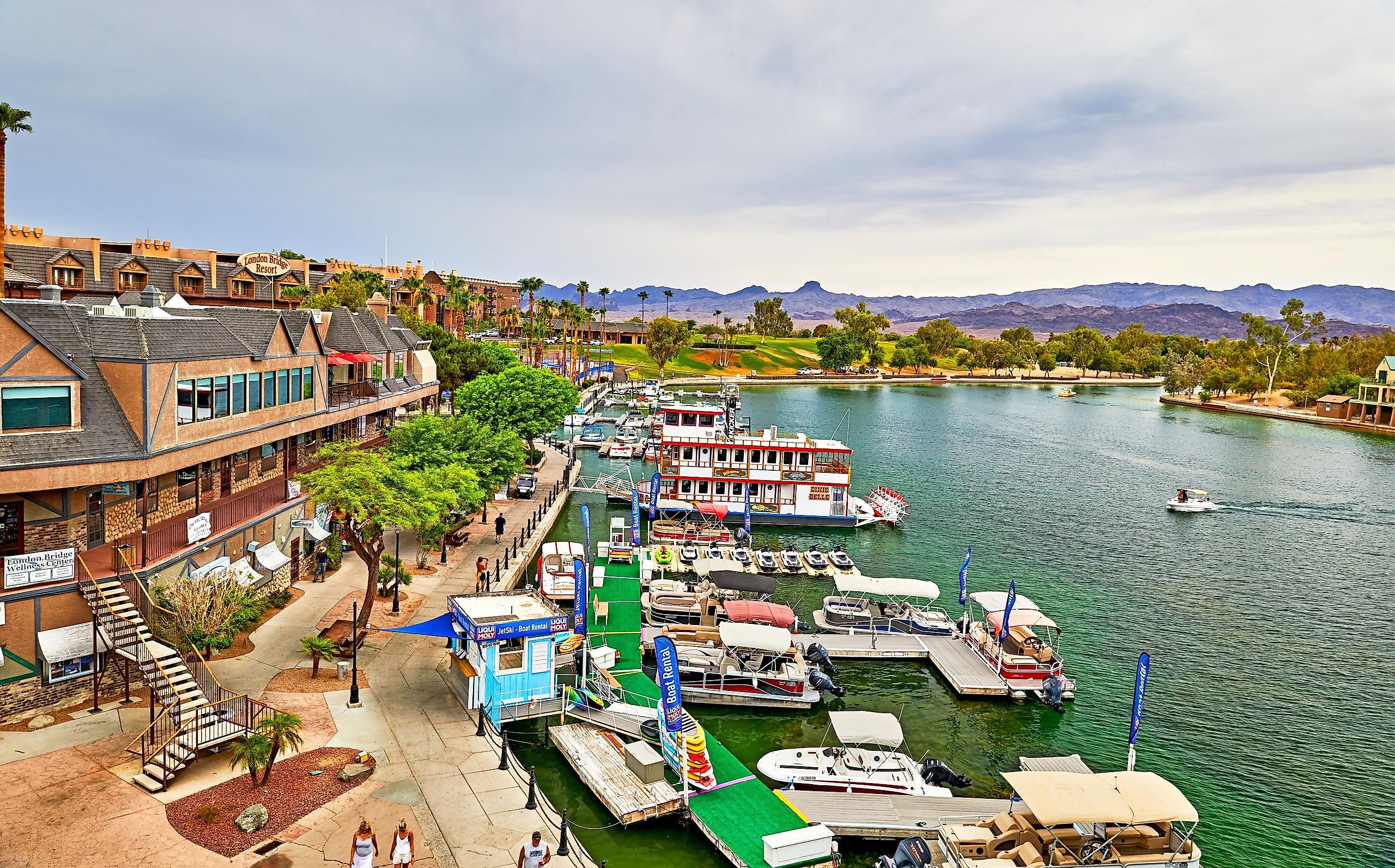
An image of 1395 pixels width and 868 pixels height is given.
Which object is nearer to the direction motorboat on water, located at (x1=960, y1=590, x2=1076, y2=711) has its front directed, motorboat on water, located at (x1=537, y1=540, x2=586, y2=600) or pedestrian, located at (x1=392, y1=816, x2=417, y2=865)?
the motorboat on water

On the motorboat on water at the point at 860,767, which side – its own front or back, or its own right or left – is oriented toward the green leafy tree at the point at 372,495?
front

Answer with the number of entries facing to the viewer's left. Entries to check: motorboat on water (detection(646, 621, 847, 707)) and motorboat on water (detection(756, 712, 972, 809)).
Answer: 2

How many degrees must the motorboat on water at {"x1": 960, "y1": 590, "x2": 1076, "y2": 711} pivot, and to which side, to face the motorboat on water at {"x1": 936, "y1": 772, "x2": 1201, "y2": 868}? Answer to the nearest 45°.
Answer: approximately 135° to its left

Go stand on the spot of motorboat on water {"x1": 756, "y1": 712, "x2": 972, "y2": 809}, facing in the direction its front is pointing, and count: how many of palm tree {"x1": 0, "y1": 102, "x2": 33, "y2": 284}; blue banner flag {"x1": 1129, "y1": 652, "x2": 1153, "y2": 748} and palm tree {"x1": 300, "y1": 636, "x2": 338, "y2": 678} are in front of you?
2

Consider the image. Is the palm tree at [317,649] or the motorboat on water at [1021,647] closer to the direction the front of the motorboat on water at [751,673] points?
the palm tree

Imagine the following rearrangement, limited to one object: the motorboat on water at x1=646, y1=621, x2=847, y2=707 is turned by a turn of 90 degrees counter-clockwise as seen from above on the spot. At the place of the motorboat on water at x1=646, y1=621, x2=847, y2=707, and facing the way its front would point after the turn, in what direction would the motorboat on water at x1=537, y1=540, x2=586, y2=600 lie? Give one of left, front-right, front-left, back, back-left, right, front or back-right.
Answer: back-right

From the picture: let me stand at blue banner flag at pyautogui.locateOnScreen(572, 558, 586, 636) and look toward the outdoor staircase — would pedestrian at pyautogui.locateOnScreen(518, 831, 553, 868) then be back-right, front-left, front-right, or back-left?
front-left

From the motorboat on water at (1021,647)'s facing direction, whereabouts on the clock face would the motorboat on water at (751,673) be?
the motorboat on water at (751,673) is roughly at 9 o'clock from the motorboat on water at (1021,647).

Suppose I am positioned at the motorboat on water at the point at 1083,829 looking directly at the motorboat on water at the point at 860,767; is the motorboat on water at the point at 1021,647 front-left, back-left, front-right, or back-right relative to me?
front-right

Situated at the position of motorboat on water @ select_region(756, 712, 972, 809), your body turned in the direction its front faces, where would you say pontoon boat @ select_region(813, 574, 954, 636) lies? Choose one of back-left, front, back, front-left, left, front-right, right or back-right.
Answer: right

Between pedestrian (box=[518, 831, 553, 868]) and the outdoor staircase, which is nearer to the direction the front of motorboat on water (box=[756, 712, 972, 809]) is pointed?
the outdoor staircase

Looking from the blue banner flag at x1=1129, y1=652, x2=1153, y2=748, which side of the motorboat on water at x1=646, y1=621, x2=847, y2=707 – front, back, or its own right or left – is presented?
back

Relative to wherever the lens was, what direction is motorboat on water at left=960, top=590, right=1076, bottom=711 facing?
facing away from the viewer and to the left of the viewer

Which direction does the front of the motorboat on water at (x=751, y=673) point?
to the viewer's left

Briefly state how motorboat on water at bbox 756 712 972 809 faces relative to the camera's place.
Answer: facing to the left of the viewer
